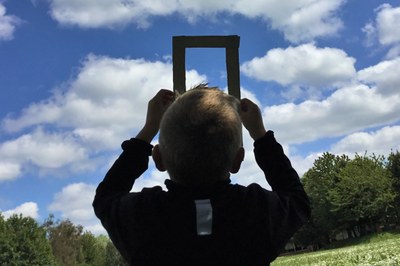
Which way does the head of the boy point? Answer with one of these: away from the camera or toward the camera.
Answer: away from the camera

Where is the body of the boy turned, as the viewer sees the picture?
away from the camera
